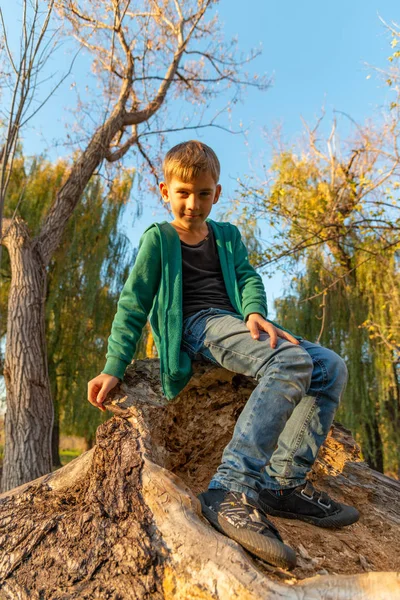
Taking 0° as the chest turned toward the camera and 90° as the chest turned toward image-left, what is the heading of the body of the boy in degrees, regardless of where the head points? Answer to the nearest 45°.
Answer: approximately 315°

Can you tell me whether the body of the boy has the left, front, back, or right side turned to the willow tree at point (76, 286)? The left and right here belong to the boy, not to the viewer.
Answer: back
